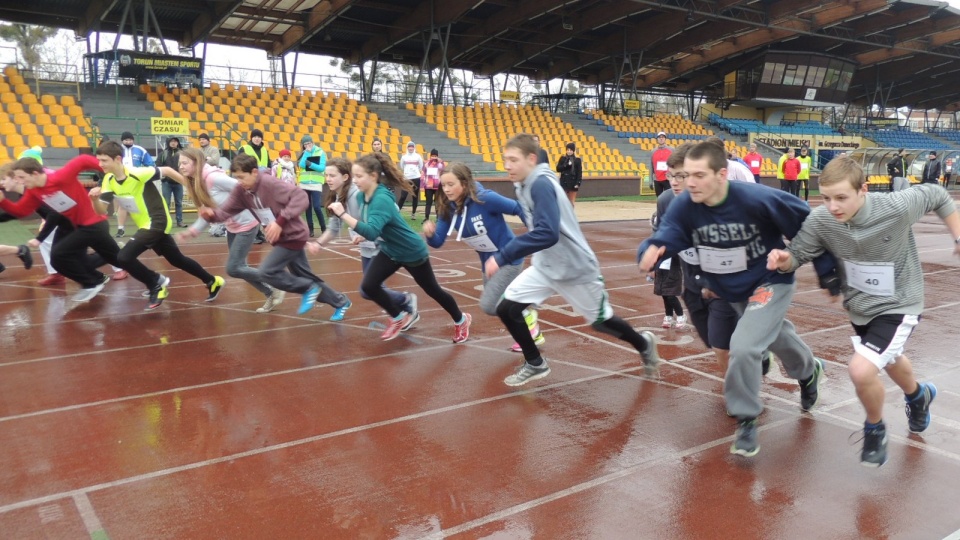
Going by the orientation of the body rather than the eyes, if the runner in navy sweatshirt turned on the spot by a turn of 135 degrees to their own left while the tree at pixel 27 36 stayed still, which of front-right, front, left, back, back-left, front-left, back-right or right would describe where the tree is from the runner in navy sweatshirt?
back-left

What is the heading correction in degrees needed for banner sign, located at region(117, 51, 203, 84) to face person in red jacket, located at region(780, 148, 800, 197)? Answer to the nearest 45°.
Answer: approximately 45° to its left

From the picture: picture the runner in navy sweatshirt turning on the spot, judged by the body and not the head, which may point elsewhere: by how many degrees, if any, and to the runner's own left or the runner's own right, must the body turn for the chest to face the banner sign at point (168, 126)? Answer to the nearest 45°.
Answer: approximately 90° to the runner's own right

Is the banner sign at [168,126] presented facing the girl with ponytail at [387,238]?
yes

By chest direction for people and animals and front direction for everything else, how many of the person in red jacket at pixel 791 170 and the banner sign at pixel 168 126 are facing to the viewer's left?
0

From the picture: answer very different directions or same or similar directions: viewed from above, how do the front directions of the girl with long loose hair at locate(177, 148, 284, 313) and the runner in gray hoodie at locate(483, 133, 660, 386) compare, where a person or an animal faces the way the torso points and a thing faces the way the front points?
same or similar directions

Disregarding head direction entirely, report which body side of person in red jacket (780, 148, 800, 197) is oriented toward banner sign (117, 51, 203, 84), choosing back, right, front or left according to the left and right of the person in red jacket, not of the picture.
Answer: right

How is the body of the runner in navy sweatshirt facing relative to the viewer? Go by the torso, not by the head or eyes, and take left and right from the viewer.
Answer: facing the viewer and to the left of the viewer

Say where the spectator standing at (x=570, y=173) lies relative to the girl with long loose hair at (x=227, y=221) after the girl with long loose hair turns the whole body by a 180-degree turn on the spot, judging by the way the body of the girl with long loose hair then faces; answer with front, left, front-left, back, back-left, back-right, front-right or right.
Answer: front-left

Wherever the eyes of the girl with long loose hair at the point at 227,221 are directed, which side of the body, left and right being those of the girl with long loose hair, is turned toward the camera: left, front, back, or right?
left

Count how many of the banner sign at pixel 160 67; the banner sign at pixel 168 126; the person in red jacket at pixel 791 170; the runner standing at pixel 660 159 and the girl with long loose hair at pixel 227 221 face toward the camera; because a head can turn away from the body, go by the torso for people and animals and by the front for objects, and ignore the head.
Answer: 4

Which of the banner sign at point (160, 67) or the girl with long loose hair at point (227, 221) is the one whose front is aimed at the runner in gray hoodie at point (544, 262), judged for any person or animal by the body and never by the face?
the banner sign

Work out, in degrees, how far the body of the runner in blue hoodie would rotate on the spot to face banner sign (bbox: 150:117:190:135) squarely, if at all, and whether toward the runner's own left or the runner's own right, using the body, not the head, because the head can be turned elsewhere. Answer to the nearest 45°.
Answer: approximately 90° to the runner's own right

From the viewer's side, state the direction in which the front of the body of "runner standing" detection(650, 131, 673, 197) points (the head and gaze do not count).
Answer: toward the camera

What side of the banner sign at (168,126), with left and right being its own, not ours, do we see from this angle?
front

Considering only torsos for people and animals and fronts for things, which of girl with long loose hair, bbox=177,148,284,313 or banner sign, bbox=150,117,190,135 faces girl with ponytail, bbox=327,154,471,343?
the banner sign

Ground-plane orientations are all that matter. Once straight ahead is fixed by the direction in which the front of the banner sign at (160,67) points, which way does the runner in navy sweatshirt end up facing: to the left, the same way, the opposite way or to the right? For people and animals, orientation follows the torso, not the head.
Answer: to the right

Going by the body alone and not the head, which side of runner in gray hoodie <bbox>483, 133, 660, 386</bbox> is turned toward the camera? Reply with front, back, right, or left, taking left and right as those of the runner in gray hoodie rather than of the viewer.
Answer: left

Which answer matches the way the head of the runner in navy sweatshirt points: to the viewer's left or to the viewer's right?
to the viewer's left

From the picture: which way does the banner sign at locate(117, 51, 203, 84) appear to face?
toward the camera

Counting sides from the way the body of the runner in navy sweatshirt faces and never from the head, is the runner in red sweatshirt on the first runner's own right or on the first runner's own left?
on the first runner's own right
